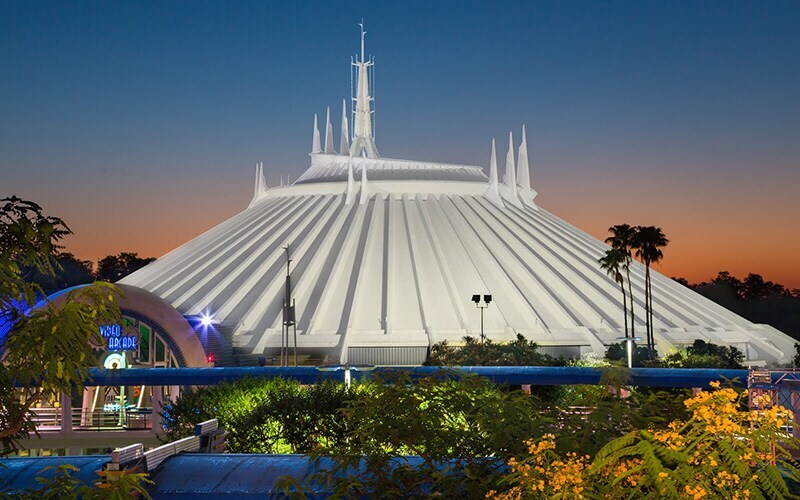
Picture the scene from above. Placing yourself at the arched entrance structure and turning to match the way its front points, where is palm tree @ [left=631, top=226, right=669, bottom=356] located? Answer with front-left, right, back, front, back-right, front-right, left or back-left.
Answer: left

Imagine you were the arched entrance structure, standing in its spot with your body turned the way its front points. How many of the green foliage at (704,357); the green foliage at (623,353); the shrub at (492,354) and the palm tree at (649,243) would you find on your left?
4

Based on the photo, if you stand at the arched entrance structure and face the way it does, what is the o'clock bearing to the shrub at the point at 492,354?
The shrub is roughly at 9 o'clock from the arched entrance structure.

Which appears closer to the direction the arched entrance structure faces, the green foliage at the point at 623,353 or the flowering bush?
the flowering bush

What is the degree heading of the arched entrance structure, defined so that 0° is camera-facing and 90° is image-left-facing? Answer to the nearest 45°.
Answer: approximately 0°

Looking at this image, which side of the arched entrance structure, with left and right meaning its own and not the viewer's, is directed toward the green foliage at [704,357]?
left

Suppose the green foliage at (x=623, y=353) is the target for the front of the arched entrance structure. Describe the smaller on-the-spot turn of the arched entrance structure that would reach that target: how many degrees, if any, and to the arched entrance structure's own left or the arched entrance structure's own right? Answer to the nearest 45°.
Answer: approximately 90° to the arched entrance structure's own left

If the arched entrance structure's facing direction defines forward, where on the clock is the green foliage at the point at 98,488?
The green foliage is roughly at 12 o'clock from the arched entrance structure.

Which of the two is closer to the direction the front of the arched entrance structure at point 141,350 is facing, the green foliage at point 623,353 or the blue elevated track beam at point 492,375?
the blue elevated track beam

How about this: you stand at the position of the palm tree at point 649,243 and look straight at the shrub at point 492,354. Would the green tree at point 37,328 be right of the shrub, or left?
left
